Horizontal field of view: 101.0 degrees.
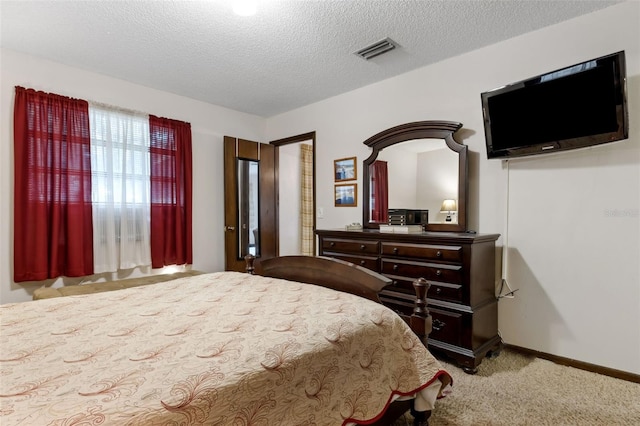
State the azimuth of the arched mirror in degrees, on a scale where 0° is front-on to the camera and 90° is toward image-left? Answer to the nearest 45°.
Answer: approximately 45°

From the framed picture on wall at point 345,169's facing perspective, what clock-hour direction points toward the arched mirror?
The arched mirror is roughly at 9 o'clock from the framed picture on wall.

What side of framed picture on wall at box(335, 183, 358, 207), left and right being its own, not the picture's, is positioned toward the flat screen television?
left

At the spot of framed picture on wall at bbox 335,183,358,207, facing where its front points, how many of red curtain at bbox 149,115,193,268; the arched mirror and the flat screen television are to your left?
2

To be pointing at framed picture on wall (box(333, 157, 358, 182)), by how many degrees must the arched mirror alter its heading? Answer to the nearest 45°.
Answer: approximately 90° to its right

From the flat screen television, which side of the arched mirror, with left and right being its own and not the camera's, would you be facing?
left

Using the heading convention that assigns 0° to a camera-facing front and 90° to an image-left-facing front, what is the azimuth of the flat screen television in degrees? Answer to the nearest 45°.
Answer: approximately 45°

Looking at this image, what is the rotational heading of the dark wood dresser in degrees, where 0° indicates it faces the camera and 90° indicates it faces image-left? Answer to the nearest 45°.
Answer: approximately 45°

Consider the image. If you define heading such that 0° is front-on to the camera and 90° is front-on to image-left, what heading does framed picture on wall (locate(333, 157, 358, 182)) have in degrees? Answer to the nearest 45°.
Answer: approximately 45°
